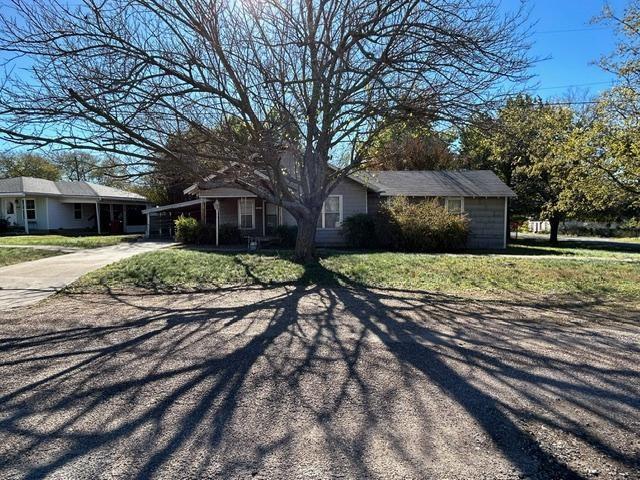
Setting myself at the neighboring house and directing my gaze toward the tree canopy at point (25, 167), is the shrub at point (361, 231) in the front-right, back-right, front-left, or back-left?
back-right

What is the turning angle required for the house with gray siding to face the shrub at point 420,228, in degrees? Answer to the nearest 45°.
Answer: approximately 45° to its left

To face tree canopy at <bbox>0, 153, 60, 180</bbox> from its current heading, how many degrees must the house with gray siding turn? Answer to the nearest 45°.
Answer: approximately 135° to its right

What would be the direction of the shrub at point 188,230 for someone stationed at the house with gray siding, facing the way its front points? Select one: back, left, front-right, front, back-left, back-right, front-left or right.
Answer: right

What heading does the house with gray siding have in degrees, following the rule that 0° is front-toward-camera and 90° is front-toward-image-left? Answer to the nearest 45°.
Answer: approximately 0°

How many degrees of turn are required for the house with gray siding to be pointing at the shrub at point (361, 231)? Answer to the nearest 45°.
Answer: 0° — it already faces it

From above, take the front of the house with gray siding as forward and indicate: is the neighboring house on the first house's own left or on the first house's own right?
on the first house's own right
